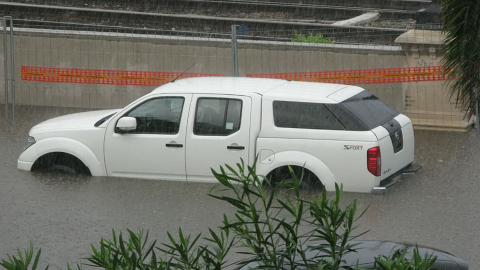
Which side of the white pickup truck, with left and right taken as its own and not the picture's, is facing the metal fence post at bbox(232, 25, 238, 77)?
right

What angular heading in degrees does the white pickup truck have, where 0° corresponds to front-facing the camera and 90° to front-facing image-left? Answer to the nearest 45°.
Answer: approximately 90°

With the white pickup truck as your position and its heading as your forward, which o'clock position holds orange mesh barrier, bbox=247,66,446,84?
The orange mesh barrier is roughly at 4 o'clock from the white pickup truck.

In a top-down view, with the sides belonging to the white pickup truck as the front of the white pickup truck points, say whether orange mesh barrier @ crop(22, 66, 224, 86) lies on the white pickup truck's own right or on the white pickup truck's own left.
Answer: on the white pickup truck's own right

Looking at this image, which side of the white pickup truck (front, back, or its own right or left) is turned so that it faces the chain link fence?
right

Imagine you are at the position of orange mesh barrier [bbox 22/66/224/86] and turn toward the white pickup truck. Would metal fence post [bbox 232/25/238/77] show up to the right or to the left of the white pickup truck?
left
